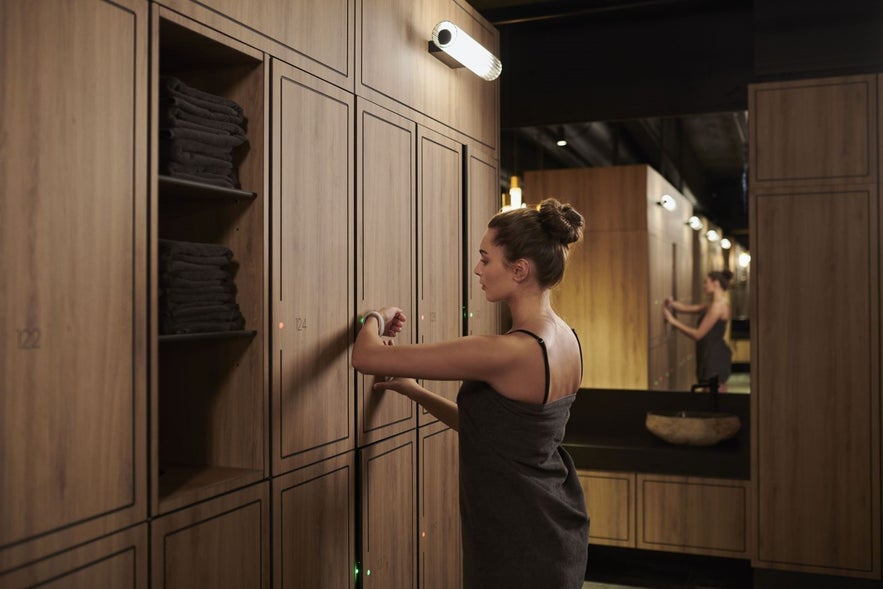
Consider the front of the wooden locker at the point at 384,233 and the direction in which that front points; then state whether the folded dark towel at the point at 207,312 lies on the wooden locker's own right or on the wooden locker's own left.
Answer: on the wooden locker's own right

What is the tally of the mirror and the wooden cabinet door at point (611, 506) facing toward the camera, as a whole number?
2

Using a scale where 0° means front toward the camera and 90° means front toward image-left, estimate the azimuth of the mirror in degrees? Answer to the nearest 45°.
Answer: approximately 0°

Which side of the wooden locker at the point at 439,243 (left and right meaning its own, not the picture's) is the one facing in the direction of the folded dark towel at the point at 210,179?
right

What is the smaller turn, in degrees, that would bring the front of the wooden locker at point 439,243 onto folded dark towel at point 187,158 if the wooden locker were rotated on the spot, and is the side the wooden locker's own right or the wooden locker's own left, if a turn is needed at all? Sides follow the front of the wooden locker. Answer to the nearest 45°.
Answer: approximately 90° to the wooden locker's own right

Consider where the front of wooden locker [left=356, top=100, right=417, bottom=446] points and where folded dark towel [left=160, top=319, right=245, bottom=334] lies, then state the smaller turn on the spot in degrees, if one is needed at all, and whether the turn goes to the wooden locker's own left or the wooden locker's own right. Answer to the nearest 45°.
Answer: approximately 90° to the wooden locker's own right

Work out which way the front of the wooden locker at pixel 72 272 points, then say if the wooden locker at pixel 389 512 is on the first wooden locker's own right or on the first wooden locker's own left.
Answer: on the first wooden locker's own left

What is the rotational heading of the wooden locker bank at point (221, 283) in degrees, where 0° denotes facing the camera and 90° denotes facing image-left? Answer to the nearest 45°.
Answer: approximately 315°

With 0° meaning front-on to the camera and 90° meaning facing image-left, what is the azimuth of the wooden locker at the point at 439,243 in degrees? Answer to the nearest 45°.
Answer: approximately 315°

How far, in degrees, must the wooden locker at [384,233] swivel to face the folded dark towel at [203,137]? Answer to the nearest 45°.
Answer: approximately 90° to its right
